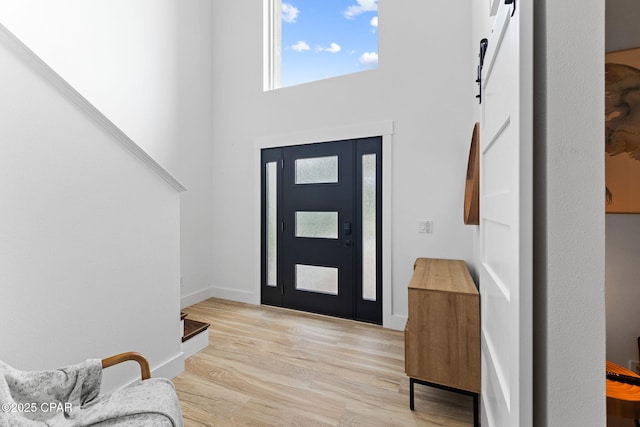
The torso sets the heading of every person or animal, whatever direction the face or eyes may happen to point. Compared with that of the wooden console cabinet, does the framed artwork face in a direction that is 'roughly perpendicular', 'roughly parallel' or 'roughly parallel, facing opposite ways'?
roughly perpendicular

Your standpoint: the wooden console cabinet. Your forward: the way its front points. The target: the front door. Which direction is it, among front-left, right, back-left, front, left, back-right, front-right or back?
front-right

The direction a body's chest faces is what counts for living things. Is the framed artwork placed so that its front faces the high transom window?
no

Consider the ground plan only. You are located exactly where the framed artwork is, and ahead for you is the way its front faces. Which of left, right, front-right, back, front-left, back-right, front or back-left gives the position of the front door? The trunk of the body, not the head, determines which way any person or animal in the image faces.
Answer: right

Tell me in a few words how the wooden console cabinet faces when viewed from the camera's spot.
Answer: facing to the left of the viewer

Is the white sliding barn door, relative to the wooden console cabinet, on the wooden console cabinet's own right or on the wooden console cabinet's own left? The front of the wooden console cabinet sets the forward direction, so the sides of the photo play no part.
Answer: on the wooden console cabinet's own left

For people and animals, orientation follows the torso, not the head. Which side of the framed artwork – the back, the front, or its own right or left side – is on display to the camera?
front

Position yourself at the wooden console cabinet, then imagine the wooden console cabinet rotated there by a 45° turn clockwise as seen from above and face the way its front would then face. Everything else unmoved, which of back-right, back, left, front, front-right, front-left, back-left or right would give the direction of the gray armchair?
left

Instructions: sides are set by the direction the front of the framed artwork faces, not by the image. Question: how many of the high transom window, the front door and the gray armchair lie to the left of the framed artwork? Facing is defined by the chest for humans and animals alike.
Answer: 0

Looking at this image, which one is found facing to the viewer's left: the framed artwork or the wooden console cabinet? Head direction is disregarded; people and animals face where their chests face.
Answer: the wooden console cabinet
